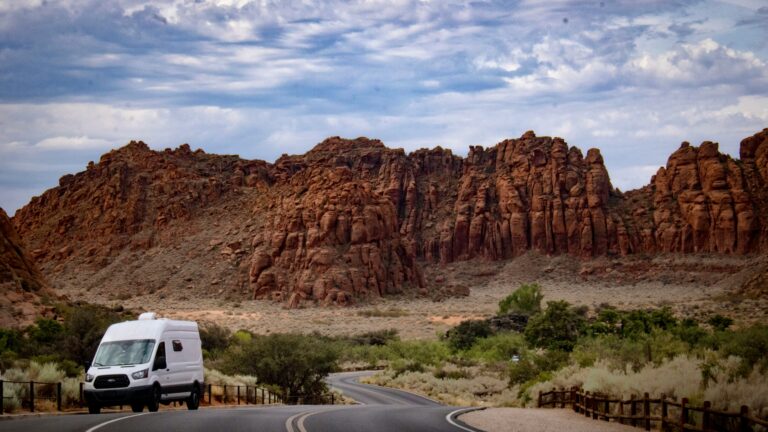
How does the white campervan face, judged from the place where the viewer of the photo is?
facing the viewer and to the left of the viewer

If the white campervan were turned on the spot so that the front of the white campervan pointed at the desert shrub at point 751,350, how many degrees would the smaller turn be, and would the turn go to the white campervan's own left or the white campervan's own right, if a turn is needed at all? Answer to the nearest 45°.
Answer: approximately 135° to the white campervan's own left

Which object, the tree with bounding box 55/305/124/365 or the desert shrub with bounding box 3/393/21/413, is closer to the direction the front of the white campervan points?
the desert shrub

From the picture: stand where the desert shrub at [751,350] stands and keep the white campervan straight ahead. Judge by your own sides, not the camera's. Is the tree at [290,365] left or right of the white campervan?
right

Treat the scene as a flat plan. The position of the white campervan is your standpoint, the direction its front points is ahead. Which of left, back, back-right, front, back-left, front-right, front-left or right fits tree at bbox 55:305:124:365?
back-right

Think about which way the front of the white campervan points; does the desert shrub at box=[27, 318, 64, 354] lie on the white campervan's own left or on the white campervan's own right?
on the white campervan's own right

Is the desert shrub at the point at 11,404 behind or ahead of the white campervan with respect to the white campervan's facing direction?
ahead

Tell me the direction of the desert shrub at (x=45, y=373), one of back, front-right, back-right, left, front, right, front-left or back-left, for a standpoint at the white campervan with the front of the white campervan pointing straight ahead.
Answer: right

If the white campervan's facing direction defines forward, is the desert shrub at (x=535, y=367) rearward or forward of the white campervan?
rearward

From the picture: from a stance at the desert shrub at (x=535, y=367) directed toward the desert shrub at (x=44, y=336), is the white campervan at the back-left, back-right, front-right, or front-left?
front-left
